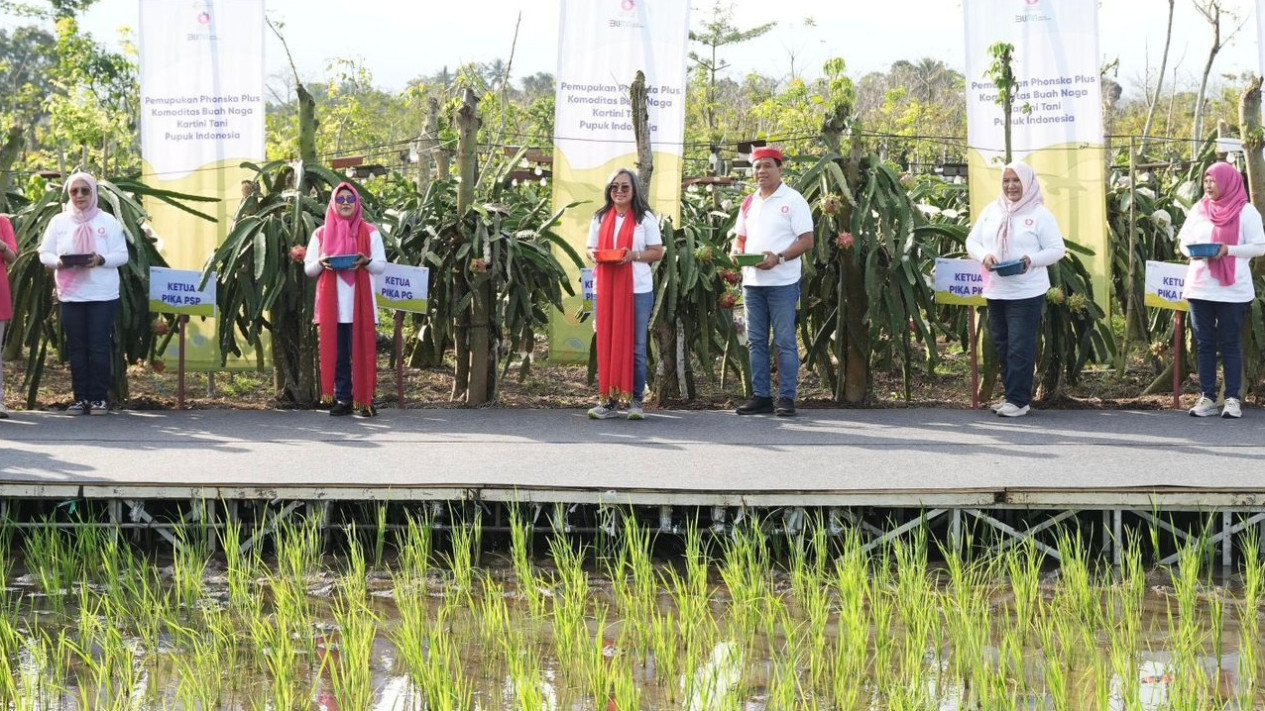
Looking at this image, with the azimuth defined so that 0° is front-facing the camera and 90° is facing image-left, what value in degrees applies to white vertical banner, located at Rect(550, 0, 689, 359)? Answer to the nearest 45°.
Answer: approximately 0°

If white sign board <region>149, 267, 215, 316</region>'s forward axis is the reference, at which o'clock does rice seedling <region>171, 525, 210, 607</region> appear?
The rice seedling is roughly at 12 o'clock from the white sign board.

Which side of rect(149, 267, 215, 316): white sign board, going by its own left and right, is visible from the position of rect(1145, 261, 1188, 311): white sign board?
left

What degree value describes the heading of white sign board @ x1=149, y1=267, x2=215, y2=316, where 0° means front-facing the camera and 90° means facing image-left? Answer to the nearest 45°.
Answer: approximately 0°

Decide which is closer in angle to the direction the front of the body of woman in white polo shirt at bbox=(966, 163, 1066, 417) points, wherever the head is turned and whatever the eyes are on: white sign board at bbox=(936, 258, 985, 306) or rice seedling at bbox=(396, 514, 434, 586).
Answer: the rice seedling

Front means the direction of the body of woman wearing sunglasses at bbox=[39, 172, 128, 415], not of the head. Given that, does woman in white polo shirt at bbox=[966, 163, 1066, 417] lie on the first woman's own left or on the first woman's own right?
on the first woman's own left

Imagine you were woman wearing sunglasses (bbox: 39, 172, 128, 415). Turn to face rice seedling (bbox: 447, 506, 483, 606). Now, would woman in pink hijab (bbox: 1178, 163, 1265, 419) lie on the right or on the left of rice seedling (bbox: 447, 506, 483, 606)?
left

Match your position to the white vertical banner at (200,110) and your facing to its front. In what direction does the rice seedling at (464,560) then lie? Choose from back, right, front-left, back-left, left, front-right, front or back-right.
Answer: front

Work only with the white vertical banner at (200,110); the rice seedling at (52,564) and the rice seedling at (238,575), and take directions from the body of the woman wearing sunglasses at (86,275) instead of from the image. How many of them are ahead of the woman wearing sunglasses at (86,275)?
2

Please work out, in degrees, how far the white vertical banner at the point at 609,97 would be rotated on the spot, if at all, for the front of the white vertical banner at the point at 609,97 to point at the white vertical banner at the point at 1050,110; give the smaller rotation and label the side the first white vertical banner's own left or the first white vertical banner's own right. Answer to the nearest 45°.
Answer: approximately 90° to the first white vertical banner's own left

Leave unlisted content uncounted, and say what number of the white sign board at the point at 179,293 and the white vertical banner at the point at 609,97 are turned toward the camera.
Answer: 2

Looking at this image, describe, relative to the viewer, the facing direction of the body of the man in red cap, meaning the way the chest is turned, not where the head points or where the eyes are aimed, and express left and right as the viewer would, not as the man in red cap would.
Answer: facing the viewer and to the left of the viewer

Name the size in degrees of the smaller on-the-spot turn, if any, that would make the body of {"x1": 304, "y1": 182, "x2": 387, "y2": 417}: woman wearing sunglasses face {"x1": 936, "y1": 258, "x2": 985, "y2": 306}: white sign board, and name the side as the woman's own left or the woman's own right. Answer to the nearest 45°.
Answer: approximately 90° to the woman's own left

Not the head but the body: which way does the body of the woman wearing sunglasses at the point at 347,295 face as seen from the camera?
toward the camera

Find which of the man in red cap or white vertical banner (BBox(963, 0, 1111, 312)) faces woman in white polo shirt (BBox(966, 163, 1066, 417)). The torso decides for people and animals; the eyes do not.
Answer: the white vertical banner

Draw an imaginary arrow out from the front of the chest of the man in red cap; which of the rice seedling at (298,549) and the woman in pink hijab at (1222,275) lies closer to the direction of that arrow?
the rice seedling

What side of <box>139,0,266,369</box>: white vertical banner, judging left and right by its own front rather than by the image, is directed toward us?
front
